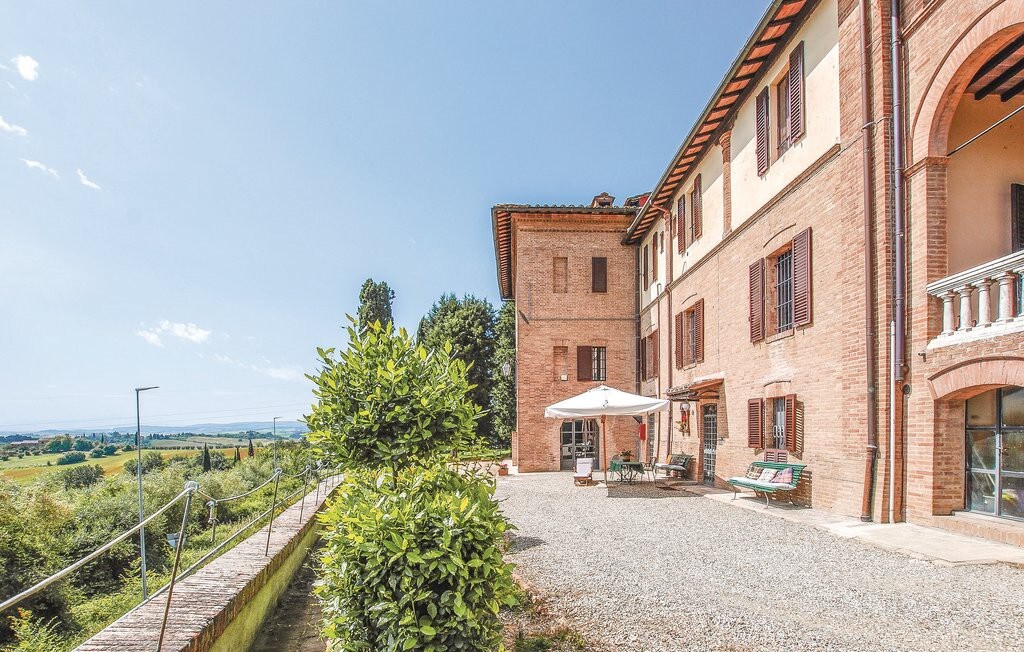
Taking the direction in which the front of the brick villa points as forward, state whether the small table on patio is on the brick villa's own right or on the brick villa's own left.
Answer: on the brick villa's own right

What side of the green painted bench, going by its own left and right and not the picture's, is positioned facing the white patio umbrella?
right

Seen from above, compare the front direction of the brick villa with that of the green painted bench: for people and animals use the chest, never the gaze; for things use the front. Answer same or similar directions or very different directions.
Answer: same or similar directions

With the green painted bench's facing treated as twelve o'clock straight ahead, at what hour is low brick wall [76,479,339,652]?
The low brick wall is roughly at 11 o'clock from the green painted bench.

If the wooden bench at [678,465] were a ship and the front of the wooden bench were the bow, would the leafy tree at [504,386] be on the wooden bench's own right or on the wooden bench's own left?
on the wooden bench's own right

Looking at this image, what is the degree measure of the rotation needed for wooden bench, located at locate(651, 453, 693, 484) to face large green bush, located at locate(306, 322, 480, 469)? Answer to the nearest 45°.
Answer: approximately 45° to its left

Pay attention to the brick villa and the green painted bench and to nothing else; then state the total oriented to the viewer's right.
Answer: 0

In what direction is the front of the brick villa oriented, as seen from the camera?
facing the viewer and to the left of the viewer

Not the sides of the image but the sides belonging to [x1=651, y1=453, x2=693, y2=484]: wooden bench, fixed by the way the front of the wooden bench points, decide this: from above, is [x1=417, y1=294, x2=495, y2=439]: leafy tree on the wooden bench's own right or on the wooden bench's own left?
on the wooden bench's own right

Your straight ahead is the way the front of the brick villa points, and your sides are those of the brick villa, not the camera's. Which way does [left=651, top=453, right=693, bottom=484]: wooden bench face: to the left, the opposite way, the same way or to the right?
the same way
